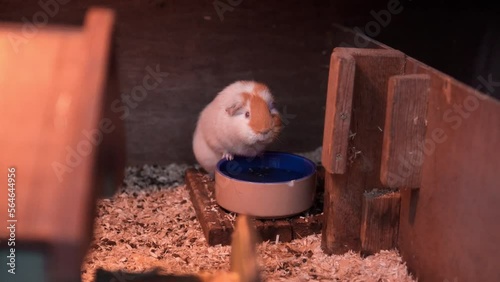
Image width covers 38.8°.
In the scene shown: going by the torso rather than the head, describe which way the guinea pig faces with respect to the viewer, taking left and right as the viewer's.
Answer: facing the viewer and to the right of the viewer

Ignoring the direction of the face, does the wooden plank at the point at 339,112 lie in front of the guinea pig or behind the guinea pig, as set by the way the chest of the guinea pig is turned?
in front

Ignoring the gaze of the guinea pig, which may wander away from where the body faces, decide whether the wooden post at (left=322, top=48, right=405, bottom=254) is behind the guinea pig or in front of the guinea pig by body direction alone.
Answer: in front
